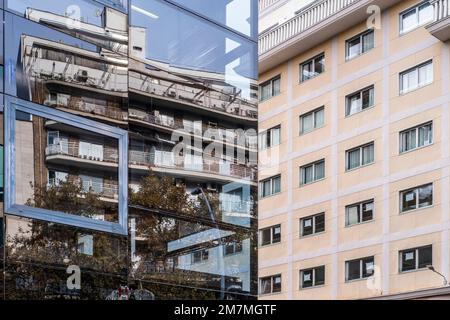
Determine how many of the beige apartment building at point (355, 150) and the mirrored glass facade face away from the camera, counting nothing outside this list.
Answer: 0

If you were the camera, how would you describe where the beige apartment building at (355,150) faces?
facing the viewer and to the left of the viewer

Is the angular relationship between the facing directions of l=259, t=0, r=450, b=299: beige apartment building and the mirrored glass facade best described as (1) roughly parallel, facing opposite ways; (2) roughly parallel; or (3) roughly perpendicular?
roughly perpendicular

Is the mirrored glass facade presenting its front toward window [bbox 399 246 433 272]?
no

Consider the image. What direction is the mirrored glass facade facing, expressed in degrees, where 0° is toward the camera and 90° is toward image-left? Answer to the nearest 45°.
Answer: approximately 315°
